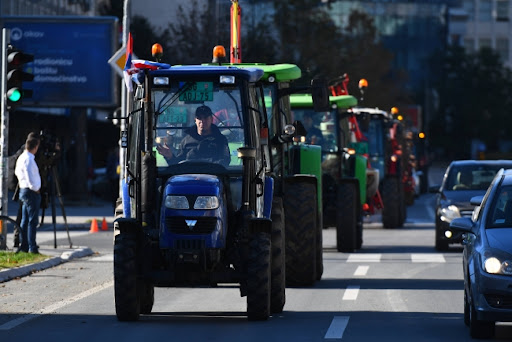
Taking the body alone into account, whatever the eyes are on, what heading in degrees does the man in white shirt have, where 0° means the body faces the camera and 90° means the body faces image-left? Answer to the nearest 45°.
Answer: approximately 225°

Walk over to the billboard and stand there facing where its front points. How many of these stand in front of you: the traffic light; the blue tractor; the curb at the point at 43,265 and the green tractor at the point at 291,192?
4

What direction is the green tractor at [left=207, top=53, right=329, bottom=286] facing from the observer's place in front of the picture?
facing the viewer

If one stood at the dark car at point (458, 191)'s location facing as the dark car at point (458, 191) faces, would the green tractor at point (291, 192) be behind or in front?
in front

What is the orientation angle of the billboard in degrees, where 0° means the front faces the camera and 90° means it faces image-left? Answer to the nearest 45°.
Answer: approximately 0°

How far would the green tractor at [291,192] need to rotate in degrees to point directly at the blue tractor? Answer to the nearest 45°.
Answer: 0° — it already faces it

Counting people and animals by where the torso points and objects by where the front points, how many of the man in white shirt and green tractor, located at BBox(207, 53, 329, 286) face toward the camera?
1

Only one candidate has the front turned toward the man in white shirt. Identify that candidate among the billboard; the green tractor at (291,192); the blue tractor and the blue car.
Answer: the billboard

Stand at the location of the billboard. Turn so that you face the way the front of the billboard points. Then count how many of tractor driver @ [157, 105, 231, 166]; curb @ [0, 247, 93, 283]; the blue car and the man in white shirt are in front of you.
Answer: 4

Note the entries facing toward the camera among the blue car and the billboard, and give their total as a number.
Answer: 2

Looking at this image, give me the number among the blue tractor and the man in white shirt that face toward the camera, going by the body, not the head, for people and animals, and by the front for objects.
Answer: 1

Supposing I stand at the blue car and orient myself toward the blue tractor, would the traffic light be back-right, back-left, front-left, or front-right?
front-right

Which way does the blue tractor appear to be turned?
toward the camera
